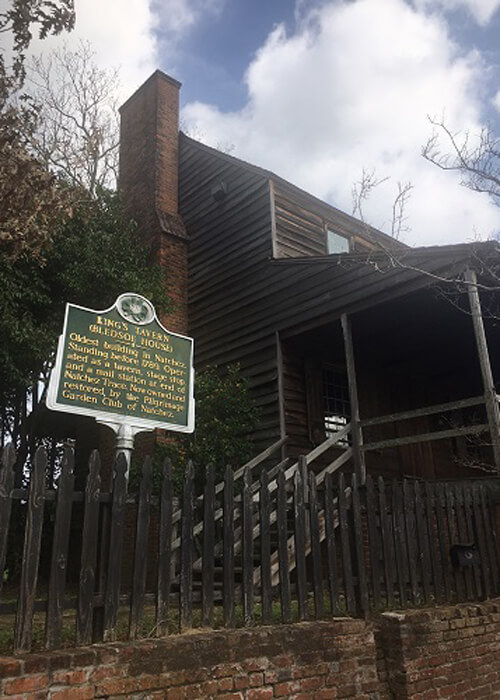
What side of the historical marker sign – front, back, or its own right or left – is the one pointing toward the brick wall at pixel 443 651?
left

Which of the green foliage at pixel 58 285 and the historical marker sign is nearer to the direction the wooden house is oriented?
the historical marker sign

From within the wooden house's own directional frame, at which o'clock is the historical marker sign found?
The historical marker sign is roughly at 2 o'clock from the wooden house.

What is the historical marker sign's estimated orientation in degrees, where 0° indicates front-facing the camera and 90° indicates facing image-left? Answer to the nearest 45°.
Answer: approximately 0°

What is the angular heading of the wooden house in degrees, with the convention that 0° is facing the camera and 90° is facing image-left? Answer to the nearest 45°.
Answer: approximately 315°
